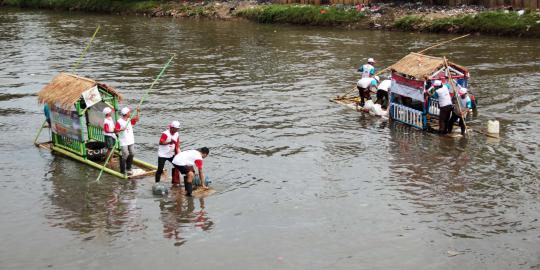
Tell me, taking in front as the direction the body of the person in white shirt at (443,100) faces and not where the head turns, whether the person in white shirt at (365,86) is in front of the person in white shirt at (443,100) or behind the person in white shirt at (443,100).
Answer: in front

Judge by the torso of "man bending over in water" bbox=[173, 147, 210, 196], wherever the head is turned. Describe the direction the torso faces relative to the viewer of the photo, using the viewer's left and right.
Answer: facing to the right of the viewer

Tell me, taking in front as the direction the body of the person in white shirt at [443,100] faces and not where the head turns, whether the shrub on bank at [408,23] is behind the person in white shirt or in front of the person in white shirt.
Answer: in front
